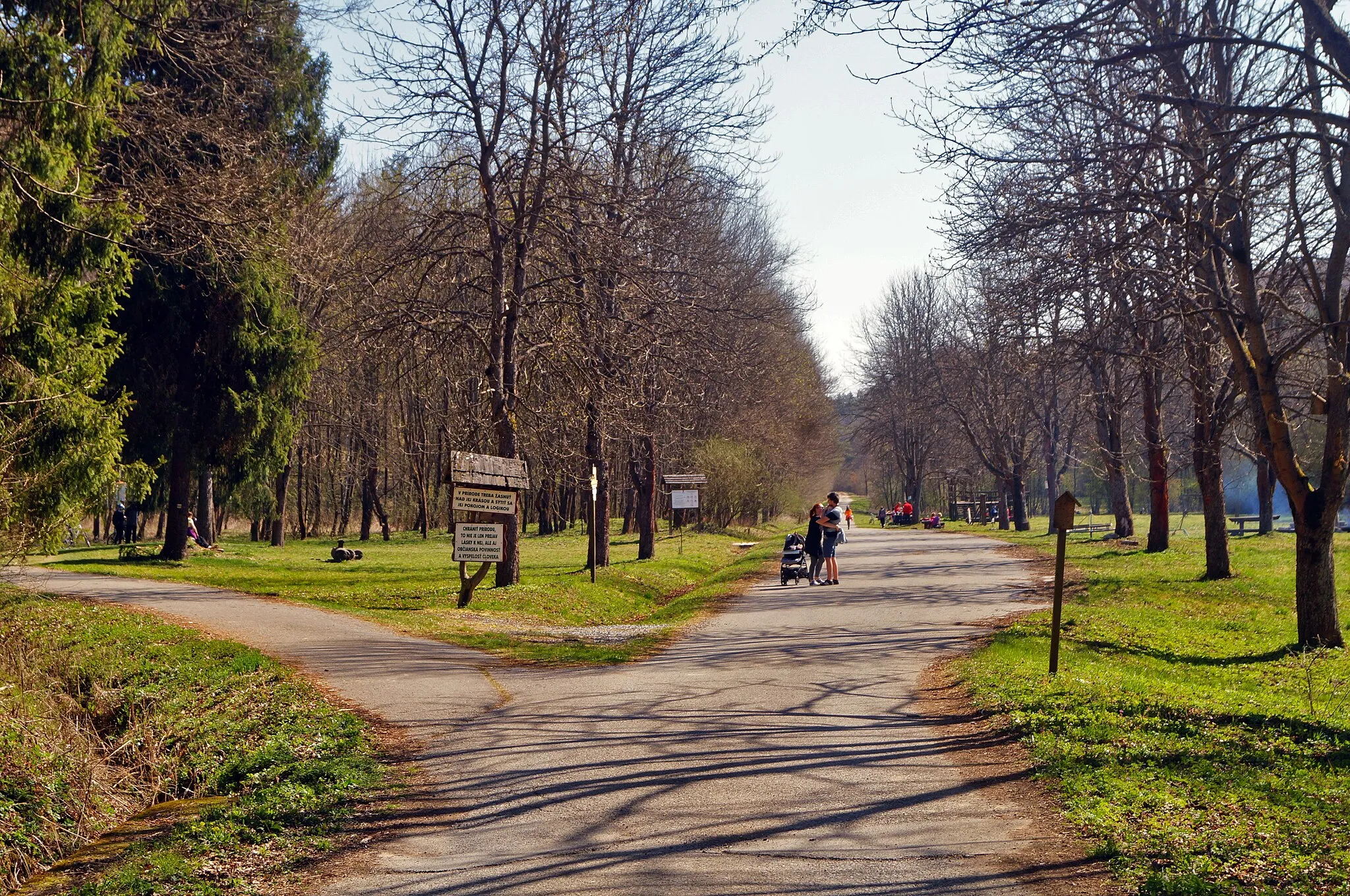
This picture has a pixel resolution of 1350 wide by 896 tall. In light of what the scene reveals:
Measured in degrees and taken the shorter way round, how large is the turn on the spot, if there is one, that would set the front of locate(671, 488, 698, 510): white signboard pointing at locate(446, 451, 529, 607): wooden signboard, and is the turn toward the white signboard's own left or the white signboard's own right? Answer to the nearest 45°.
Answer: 0° — it already faces it

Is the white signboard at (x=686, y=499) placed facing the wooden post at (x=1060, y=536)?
yes

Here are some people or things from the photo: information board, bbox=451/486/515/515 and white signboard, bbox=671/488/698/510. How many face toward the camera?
2

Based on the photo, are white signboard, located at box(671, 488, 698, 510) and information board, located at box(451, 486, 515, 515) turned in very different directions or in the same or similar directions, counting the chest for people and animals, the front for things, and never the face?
same or similar directions

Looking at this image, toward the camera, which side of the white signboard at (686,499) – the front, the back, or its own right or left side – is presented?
front

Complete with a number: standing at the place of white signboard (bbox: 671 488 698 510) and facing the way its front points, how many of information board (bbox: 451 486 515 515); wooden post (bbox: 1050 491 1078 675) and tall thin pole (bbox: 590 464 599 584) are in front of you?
3

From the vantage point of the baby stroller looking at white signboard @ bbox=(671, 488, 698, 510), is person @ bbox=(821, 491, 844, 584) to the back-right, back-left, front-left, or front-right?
back-right

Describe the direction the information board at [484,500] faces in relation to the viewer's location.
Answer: facing the viewer

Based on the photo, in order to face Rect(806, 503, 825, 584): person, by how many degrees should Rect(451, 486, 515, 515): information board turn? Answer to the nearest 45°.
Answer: approximately 135° to its left

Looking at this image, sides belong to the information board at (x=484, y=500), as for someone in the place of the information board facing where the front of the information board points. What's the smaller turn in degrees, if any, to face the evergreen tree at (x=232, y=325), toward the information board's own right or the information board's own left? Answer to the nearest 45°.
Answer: approximately 135° to the information board's own right

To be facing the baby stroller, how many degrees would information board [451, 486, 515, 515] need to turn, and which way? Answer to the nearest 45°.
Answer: approximately 135° to its left

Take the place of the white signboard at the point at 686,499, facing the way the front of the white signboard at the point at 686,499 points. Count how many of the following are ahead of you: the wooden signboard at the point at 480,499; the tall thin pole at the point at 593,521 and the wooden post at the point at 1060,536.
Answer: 3
